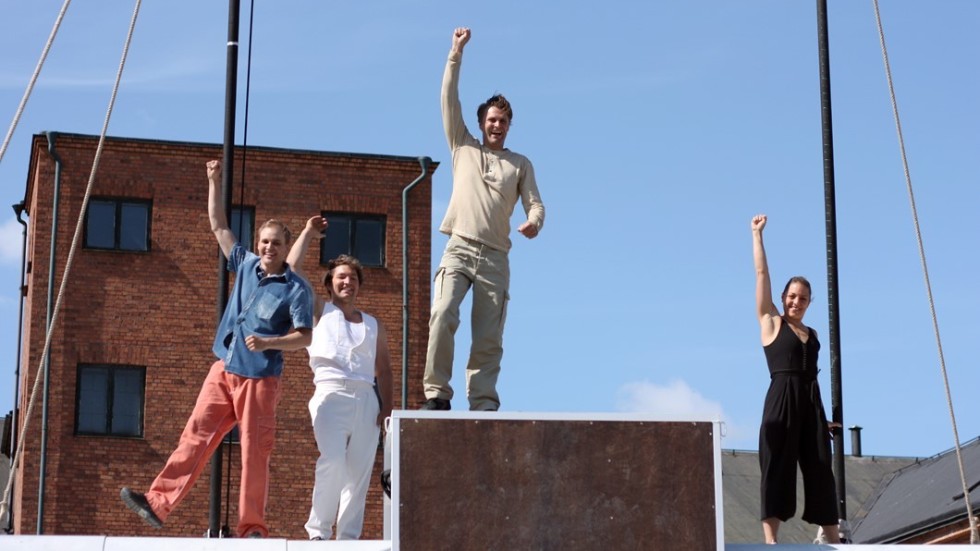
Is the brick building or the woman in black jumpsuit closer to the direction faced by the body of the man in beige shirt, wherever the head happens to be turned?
the woman in black jumpsuit

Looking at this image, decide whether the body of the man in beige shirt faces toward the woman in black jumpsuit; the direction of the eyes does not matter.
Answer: no

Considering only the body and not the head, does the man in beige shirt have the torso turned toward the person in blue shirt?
no

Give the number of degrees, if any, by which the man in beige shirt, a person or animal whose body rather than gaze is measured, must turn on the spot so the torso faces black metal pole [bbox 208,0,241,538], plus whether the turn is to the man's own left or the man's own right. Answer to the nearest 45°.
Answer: approximately 135° to the man's own right

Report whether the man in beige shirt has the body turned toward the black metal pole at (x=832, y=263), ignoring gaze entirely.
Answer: no

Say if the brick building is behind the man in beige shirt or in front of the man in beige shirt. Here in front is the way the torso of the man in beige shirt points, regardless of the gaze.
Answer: behind

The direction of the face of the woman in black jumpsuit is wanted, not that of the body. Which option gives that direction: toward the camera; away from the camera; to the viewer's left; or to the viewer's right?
toward the camera

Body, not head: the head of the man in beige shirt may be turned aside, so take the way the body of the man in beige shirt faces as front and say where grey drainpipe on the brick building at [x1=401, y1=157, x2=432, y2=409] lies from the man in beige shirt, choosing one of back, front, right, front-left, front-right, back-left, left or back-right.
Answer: back

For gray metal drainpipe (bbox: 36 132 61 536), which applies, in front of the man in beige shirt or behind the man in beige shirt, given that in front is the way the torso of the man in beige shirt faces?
behind

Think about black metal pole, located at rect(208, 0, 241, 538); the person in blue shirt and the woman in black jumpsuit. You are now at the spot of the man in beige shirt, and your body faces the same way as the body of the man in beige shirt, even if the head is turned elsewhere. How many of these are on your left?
1

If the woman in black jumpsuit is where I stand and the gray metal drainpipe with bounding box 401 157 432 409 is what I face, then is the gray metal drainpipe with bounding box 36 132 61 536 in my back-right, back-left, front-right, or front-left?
front-left

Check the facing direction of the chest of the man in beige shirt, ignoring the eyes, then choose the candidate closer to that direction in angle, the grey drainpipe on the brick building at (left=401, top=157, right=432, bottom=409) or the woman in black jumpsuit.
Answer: the woman in black jumpsuit

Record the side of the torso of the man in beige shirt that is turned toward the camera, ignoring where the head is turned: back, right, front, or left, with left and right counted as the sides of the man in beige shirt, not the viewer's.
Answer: front
